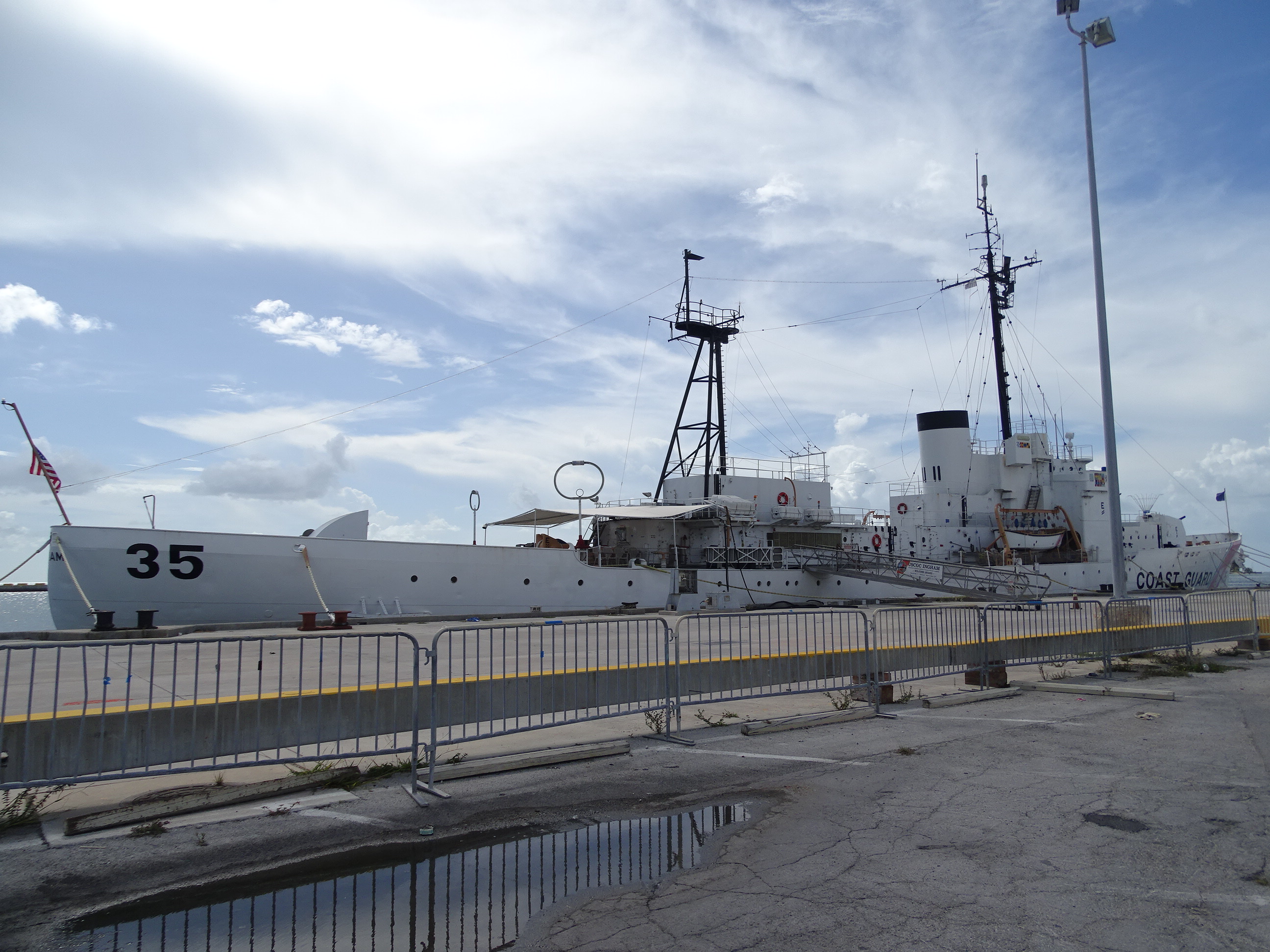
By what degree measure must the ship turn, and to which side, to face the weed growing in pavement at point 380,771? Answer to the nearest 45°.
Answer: approximately 135° to its right

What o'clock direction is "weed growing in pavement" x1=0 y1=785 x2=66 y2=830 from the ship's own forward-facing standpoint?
The weed growing in pavement is roughly at 5 o'clock from the ship.

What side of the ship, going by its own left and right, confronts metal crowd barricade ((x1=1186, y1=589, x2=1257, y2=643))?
right

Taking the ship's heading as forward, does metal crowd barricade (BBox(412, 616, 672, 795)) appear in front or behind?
behind

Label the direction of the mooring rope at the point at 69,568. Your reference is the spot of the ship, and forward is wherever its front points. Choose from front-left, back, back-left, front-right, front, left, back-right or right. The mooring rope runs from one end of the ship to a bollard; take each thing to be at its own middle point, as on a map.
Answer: back

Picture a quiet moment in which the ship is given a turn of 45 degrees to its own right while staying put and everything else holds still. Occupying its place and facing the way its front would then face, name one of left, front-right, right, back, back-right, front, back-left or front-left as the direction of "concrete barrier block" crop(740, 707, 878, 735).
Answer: right

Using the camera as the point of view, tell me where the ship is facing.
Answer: facing away from the viewer and to the right of the viewer
